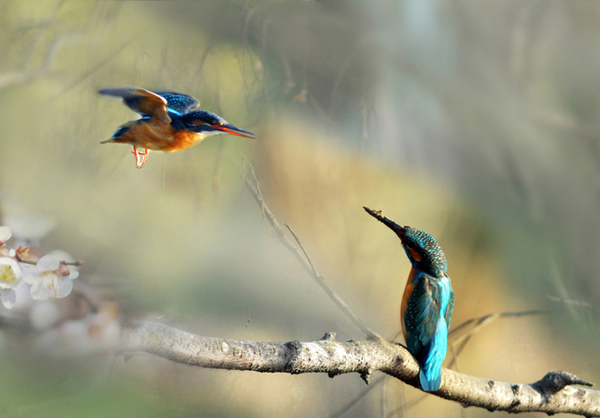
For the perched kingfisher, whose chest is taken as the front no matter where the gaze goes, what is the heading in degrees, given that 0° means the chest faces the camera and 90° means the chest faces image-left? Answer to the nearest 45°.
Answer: approximately 135°

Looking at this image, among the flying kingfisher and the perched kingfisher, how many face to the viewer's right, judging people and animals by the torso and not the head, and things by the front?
1

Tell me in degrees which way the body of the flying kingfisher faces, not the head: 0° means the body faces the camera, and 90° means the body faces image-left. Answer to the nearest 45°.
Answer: approximately 270°

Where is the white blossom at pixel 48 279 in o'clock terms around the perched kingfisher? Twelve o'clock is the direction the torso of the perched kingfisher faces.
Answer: The white blossom is roughly at 9 o'clock from the perched kingfisher.

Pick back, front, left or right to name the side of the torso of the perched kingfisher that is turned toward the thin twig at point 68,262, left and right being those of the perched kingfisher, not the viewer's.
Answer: left
